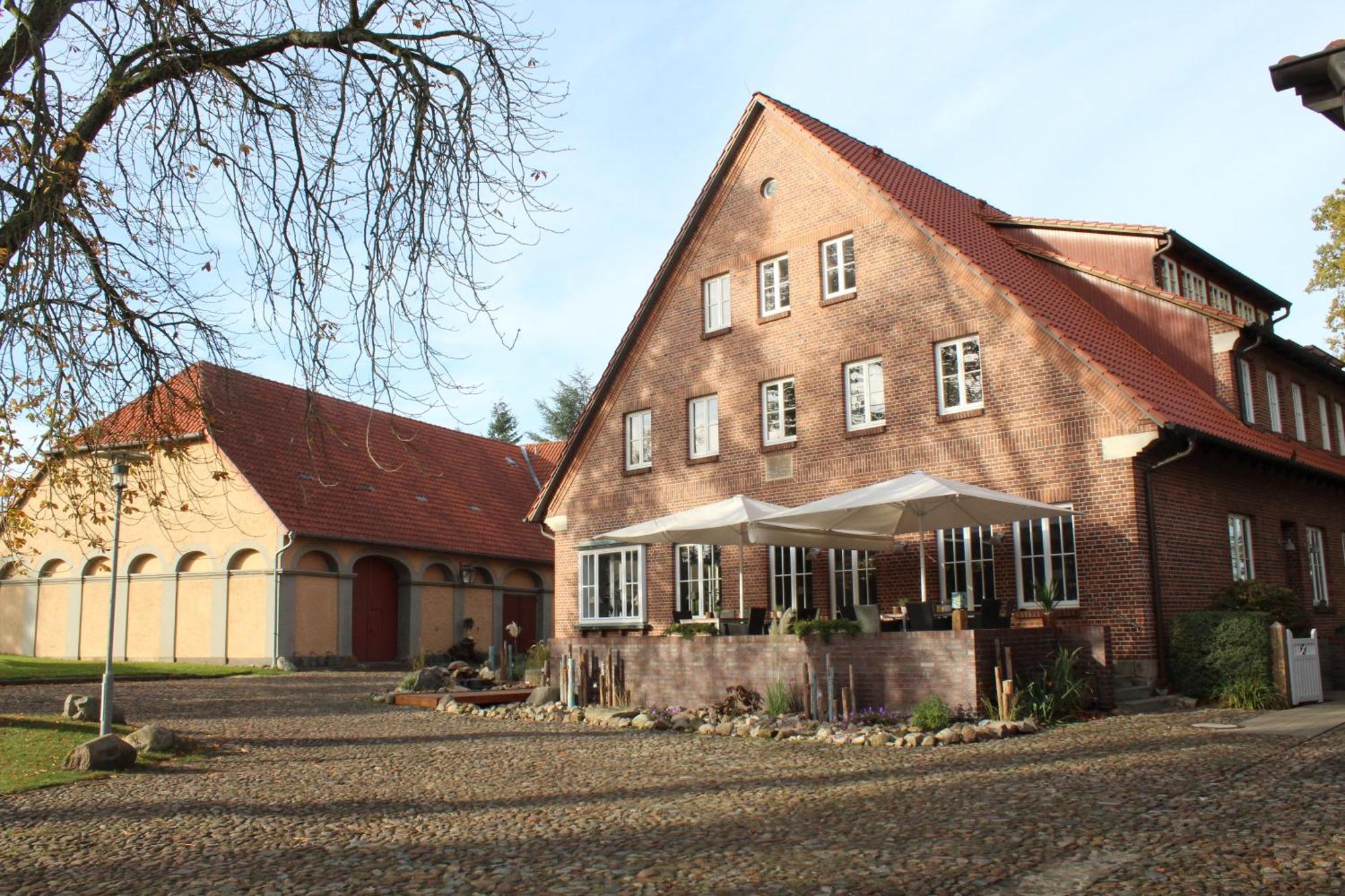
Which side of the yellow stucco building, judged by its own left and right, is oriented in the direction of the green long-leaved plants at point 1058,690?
front

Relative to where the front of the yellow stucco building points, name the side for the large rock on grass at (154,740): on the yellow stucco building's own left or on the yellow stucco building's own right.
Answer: on the yellow stucco building's own right

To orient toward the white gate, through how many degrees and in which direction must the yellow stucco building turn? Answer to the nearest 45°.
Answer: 0° — it already faces it

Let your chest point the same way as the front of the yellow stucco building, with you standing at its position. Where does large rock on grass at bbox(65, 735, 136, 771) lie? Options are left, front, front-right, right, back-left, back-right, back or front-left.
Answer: front-right

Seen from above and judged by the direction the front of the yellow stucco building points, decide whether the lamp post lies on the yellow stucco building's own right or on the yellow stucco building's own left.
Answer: on the yellow stucco building's own right

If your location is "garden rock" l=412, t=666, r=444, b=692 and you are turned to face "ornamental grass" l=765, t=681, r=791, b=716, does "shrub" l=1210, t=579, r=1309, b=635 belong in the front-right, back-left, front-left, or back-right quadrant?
front-left

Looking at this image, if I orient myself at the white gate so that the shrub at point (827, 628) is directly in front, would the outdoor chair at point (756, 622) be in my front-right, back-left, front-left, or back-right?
front-right

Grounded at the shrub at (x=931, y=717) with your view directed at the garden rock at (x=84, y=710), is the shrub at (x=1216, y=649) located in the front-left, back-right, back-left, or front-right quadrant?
back-right

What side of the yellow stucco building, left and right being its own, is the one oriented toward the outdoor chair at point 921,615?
front

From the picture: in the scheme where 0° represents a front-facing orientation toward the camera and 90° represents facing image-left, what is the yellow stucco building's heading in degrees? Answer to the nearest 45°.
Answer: approximately 315°

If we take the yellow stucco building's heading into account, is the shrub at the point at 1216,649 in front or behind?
in front

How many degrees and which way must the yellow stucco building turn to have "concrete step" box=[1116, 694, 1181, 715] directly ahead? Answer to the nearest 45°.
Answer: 0° — it already faces it

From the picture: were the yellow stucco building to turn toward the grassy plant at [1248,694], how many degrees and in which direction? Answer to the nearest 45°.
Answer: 0° — it already faces it

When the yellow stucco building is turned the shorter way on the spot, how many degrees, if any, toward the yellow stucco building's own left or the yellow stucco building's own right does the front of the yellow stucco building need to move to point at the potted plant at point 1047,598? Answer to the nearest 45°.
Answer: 0° — it already faces it

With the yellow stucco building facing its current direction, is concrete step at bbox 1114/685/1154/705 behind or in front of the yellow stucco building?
in front
